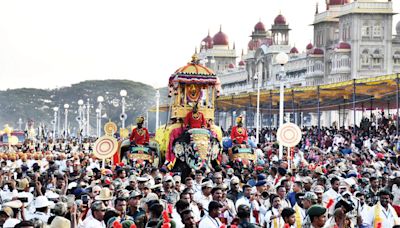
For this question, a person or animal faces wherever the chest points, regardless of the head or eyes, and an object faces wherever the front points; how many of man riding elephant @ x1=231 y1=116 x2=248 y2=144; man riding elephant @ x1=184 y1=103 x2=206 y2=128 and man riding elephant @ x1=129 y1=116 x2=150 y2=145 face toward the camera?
3

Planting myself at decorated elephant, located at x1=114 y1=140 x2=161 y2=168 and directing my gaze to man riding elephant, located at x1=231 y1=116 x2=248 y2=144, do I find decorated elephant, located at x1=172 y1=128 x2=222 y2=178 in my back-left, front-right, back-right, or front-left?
front-right

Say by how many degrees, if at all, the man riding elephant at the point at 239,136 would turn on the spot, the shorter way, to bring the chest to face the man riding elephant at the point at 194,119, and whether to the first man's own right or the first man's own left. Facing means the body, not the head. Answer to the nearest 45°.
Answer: approximately 45° to the first man's own right

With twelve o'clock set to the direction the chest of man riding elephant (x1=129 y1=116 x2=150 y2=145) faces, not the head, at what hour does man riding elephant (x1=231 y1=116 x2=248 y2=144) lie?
man riding elephant (x1=231 y1=116 x2=248 y2=144) is roughly at 9 o'clock from man riding elephant (x1=129 y1=116 x2=150 y2=145).

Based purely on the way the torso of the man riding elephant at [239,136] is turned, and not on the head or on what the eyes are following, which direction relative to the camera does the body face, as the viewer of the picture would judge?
toward the camera

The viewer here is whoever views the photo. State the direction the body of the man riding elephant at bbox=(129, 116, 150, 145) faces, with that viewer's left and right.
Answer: facing the viewer

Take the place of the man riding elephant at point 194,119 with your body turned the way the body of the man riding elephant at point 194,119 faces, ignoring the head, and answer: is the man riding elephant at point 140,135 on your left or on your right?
on your right

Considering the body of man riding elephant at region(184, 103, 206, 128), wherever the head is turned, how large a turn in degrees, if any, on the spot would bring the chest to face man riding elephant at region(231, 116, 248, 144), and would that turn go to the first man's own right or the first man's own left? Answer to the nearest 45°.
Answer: approximately 135° to the first man's own left

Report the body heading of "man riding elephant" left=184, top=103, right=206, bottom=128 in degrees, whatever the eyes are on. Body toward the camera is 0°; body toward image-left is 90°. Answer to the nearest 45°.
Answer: approximately 0°

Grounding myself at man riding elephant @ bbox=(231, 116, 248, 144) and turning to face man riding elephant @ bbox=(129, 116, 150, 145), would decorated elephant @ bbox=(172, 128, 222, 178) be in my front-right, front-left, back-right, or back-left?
front-left
